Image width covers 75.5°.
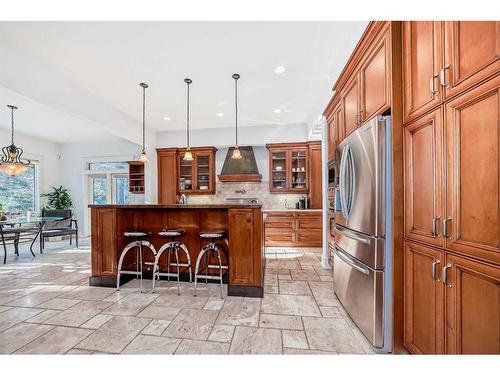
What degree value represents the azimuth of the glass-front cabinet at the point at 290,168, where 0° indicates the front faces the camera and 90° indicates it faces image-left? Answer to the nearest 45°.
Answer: approximately 0°

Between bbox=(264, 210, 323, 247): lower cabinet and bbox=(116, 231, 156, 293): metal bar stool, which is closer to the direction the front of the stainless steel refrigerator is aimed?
the metal bar stool

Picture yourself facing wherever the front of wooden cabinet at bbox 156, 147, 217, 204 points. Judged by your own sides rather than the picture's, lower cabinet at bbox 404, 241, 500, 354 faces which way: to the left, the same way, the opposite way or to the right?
to the right

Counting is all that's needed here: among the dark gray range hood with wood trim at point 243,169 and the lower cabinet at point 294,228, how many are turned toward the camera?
2

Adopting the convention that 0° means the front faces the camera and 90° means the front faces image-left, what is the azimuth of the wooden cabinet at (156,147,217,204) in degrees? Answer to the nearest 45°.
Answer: approximately 0°

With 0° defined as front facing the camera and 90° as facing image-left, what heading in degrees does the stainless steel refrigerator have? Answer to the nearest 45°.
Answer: approximately 45°
